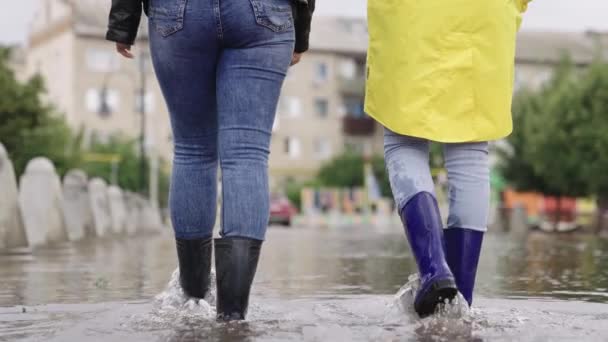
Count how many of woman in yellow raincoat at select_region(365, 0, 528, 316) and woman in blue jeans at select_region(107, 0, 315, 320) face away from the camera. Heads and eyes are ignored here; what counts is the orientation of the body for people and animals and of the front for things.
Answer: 2

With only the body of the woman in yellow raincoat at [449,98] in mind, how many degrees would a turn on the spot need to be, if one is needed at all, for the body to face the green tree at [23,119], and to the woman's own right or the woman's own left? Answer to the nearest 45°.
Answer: approximately 45° to the woman's own left

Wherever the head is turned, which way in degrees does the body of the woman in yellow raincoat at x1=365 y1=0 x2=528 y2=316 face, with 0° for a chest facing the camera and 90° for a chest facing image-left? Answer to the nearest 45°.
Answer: approximately 180°

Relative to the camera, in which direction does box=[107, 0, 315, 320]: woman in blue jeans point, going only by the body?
away from the camera

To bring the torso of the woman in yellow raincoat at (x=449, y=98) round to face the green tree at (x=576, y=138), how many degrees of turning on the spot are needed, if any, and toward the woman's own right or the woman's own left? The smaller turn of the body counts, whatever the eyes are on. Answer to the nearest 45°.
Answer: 0° — they already face it

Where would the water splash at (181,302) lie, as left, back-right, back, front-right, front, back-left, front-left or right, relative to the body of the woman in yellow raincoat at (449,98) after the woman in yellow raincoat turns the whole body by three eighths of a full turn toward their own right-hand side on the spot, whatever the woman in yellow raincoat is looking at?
back-right

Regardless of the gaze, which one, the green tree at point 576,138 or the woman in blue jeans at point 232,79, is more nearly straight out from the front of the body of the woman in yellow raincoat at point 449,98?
the green tree
